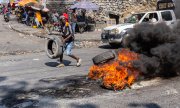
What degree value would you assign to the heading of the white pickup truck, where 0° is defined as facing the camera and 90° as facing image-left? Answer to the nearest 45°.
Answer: approximately 45°
